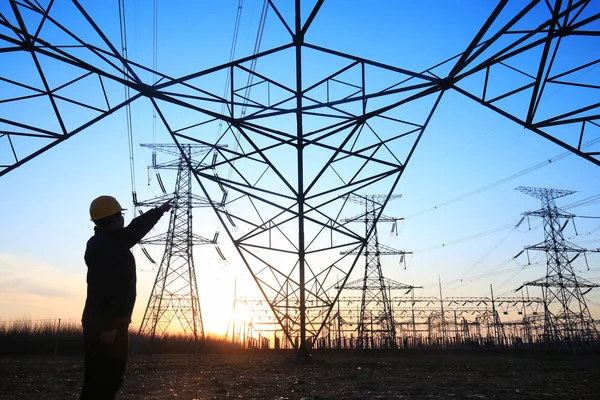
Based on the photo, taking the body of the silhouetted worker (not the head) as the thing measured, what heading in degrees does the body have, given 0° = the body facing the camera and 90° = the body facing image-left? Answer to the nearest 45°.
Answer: approximately 270°
